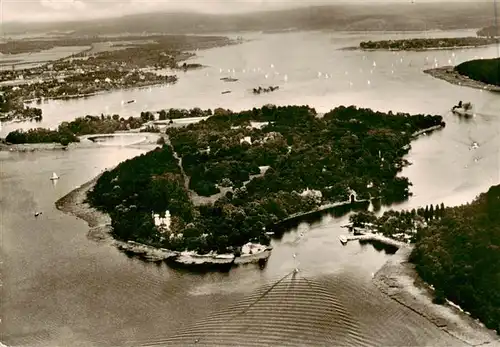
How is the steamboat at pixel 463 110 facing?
to the viewer's left

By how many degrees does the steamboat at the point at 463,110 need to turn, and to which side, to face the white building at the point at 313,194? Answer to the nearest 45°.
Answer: approximately 90° to its left

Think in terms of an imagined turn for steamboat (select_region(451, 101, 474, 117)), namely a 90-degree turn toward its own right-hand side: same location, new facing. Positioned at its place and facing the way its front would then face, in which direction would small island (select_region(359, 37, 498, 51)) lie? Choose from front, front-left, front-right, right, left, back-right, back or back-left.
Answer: front

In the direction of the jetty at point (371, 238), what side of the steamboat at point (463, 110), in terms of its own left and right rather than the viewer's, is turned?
left

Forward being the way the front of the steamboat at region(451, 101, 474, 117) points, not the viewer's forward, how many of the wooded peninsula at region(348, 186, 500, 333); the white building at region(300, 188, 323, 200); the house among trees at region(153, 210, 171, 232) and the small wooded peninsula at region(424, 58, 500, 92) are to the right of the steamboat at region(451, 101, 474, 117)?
1

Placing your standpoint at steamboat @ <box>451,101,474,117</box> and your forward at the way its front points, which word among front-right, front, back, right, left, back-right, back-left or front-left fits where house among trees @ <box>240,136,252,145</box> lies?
front-left

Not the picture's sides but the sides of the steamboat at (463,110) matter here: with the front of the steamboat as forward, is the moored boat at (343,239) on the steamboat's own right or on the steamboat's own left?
on the steamboat's own left

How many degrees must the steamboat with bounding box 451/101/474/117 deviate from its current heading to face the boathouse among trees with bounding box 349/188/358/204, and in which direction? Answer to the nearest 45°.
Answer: approximately 90° to its left

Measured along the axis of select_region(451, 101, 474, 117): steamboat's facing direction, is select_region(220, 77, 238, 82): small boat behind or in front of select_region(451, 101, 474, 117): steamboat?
in front

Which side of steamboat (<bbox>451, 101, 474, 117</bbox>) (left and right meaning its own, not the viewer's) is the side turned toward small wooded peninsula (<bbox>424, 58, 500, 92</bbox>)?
right
